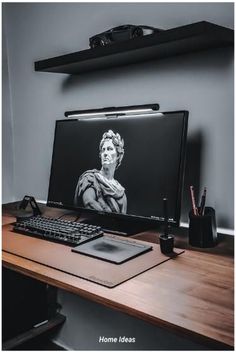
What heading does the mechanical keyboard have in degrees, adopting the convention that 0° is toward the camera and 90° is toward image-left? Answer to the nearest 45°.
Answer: approximately 45°

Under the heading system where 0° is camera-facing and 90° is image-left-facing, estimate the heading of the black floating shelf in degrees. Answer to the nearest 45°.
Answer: approximately 45°
